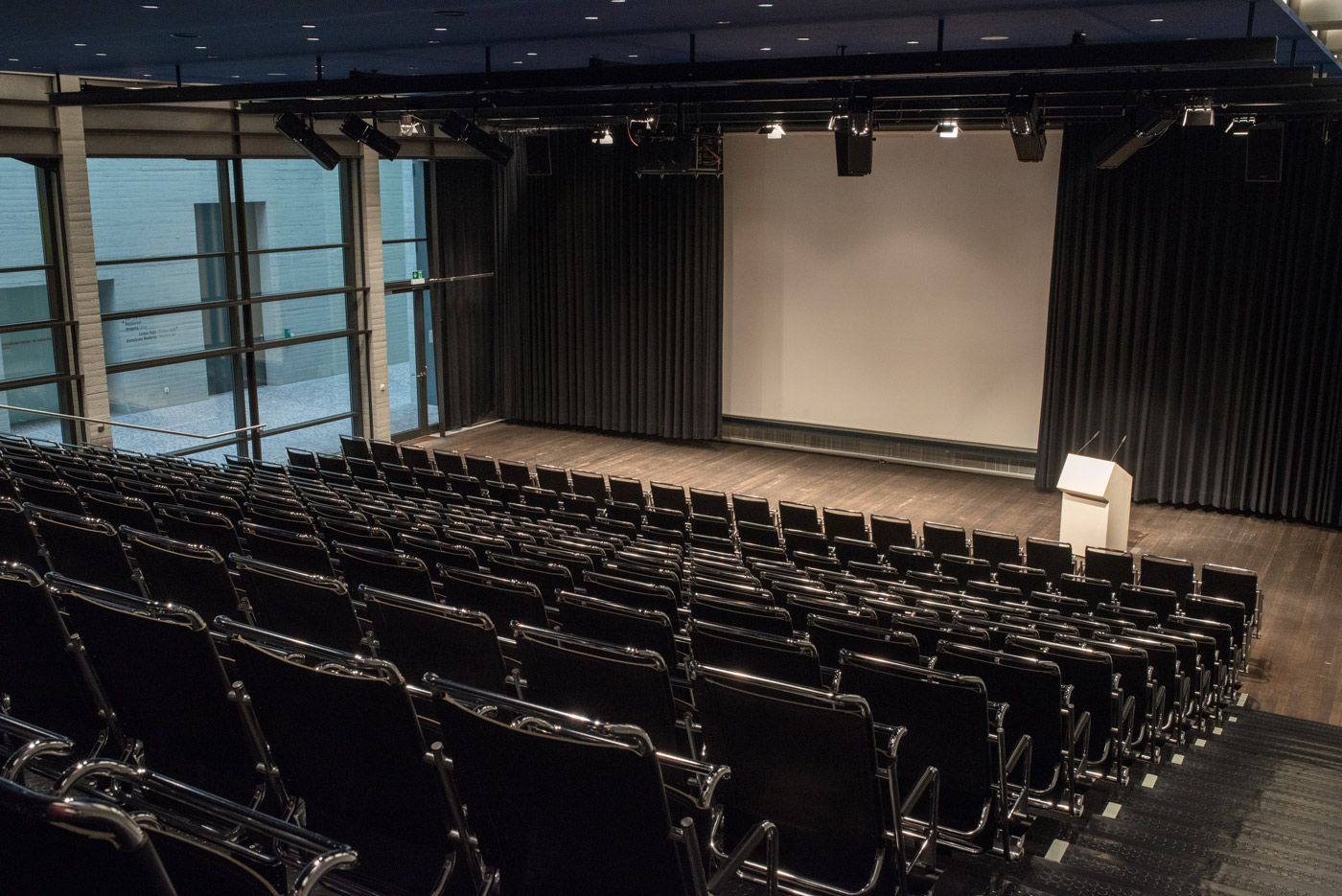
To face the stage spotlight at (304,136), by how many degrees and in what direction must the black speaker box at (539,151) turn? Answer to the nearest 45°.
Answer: approximately 90° to its right

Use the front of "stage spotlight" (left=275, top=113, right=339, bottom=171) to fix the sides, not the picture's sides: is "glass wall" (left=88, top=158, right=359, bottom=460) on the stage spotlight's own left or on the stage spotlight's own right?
on the stage spotlight's own left

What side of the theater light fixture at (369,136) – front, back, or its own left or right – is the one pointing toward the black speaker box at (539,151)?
front

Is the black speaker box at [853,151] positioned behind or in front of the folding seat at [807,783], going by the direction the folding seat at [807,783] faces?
in front

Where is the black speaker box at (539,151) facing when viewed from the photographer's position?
facing the viewer

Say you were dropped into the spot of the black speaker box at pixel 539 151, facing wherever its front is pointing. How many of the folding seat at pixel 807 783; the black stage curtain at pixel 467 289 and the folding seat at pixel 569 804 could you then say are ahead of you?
2

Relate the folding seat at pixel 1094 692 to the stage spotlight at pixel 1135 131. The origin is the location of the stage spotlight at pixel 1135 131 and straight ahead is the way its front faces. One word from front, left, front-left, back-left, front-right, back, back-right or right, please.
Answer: left

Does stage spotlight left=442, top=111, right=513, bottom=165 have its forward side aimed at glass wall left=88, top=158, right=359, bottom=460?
no

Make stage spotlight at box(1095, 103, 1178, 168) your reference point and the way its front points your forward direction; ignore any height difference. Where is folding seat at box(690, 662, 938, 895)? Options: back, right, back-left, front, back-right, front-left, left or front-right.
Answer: left

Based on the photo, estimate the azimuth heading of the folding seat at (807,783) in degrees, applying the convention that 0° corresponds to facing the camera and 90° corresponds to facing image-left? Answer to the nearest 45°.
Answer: approximately 225°

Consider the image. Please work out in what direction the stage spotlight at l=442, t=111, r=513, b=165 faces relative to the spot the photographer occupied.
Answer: facing to the right of the viewer

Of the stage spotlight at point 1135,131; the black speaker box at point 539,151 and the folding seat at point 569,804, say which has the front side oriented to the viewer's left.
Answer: the stage spotlight

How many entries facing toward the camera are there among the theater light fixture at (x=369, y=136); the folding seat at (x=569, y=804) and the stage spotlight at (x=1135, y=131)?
0

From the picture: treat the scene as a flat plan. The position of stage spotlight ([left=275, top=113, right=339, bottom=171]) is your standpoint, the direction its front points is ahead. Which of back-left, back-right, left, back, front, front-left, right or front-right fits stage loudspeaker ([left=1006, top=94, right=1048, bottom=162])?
front-right

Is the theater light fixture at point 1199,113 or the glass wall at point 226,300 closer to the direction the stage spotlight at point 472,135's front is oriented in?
the theater light fixture

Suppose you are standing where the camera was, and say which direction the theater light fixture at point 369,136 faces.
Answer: facing to the right of the viewer

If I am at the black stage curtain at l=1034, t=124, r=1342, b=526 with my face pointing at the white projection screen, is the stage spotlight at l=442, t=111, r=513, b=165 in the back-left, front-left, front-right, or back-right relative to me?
front-left
